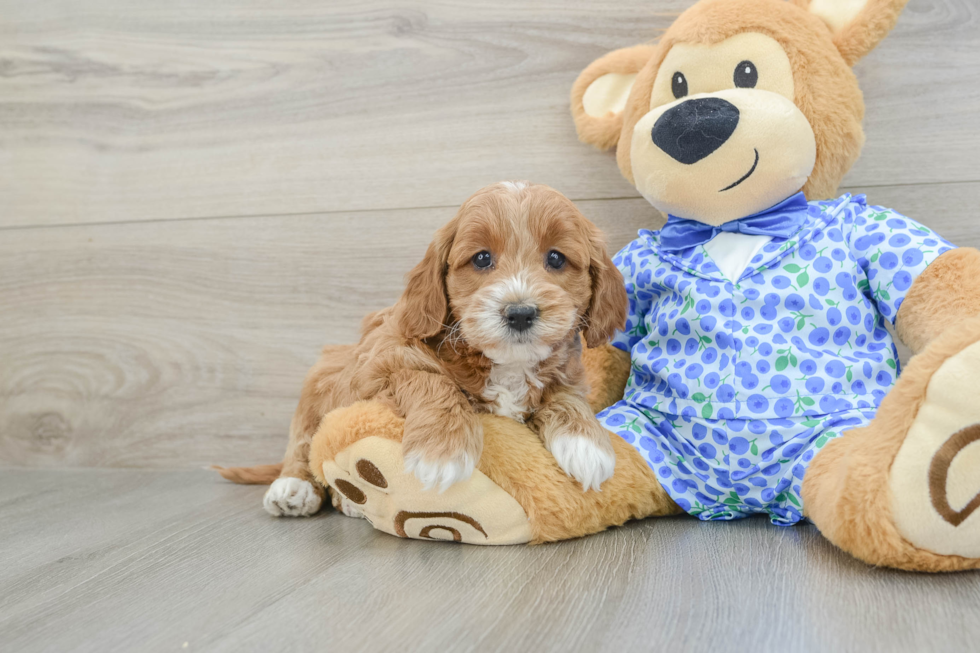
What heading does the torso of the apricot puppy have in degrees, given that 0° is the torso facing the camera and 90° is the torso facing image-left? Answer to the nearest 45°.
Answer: approximately 315°
